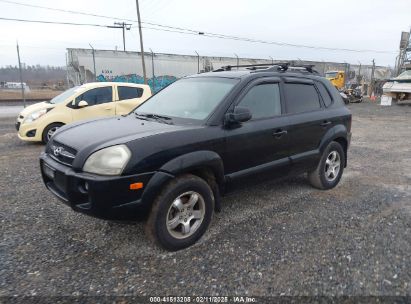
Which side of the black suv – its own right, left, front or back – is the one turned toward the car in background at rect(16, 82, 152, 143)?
right

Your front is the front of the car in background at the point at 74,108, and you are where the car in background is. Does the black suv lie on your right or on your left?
on your left

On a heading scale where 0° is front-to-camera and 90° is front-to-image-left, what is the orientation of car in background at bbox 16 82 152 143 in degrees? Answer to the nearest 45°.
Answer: approximately 45°

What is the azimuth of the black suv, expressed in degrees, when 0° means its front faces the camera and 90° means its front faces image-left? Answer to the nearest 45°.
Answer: approximately 45°
